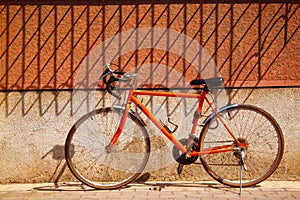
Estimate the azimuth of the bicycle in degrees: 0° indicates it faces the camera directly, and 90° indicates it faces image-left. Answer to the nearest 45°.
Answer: approximately 90°
